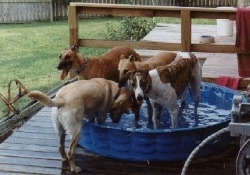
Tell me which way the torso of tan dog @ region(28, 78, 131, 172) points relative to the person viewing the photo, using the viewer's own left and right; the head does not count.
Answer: facing away from the viewer and to the right of the viewer

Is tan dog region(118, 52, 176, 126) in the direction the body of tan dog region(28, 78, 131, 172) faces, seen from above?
yes

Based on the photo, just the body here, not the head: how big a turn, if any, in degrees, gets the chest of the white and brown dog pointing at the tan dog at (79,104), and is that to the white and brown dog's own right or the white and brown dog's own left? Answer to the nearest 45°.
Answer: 0° — it already faces it

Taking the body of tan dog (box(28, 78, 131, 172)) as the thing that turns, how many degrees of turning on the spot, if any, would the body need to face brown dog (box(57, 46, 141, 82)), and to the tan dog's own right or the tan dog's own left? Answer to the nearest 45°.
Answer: approximately 45° to the tan dog's own left

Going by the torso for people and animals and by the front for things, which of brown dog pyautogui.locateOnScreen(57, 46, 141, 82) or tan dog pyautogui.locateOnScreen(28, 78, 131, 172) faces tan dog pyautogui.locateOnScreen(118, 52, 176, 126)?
tan dog pyautogui.locateOnScreen(28, 78, 131, 172)

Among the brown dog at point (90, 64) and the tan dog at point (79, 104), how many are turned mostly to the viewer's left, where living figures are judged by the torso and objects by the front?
1

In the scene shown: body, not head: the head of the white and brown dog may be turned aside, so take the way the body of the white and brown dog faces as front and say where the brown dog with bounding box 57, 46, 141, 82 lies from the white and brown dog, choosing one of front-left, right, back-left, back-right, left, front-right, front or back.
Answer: right

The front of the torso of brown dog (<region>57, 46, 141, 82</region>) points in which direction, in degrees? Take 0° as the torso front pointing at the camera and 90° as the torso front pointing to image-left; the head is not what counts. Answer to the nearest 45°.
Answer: approximately 90°

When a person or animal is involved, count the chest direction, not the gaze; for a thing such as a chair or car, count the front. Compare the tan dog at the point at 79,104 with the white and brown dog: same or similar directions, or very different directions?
very different directions

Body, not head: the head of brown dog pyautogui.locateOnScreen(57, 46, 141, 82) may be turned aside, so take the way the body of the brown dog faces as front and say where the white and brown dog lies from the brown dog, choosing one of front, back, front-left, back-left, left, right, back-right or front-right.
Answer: back-left

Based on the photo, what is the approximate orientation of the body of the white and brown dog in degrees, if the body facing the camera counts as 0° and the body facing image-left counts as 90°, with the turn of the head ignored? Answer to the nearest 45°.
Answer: approximately 45°
